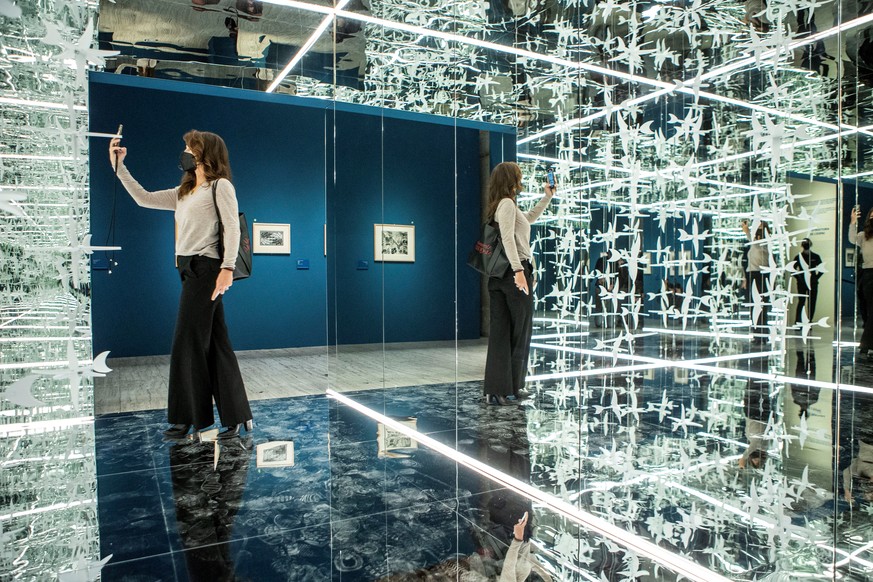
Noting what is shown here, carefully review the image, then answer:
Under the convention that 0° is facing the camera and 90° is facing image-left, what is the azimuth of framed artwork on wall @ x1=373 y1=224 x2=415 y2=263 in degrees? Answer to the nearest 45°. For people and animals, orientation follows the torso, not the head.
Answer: approximately 0°
